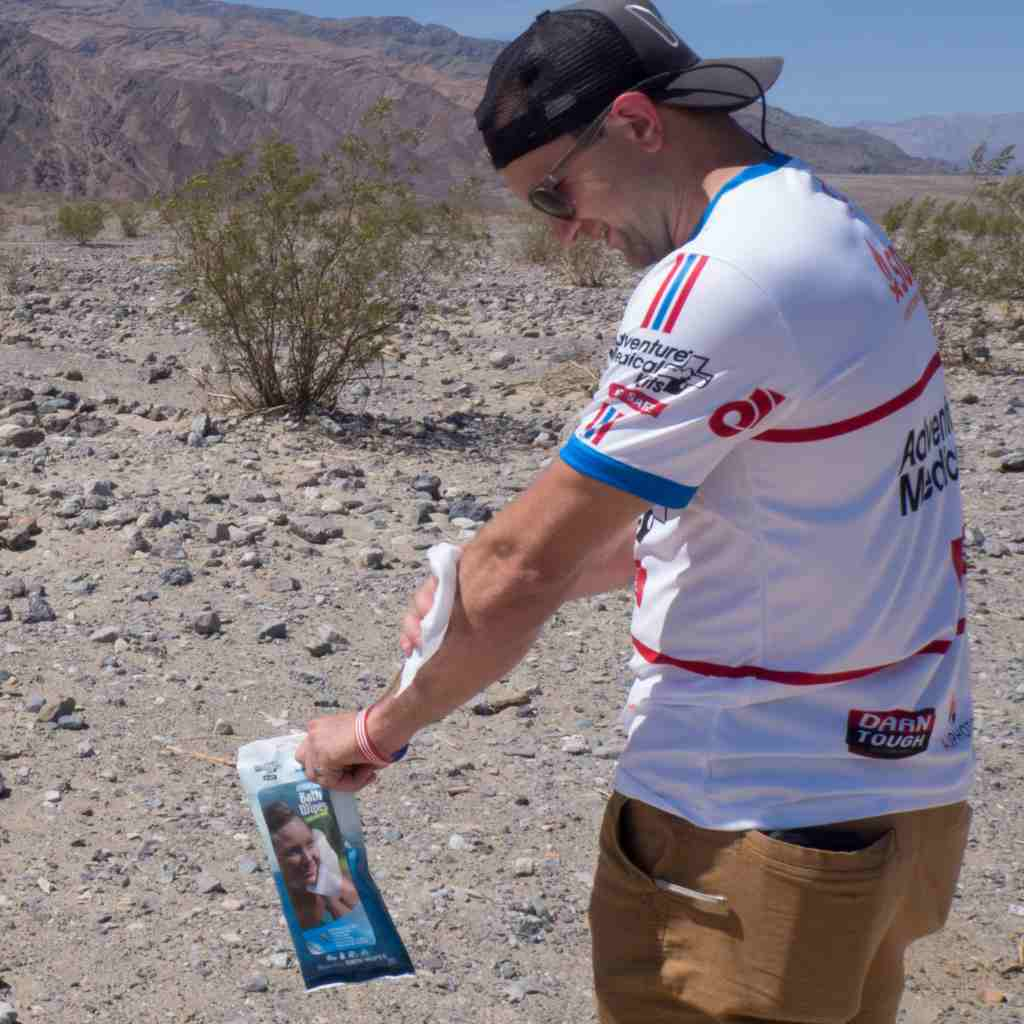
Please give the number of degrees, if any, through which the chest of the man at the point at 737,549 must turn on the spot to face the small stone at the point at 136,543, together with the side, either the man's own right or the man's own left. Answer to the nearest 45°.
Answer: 0° — they already face it

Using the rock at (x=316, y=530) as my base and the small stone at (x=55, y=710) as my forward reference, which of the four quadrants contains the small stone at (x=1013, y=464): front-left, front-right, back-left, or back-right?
back-left

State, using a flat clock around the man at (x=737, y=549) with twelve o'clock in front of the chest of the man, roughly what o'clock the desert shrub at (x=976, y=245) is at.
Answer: The desert shrub is roughly at 2 o'clock from the man.

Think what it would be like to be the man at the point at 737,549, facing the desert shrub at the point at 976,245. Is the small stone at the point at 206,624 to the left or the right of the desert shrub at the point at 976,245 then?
left

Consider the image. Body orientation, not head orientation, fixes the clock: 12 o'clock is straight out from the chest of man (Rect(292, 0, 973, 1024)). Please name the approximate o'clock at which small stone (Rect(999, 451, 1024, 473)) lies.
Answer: The small stone is roughly at 2 o'clock from the man.

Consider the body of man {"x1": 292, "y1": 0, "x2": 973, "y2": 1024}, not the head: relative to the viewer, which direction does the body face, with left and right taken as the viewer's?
facing away from the viewer and to the left of the viewer

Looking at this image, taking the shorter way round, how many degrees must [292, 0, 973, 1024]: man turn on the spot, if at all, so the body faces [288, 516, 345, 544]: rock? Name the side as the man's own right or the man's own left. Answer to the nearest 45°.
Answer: approximately 45° to the man's own right
